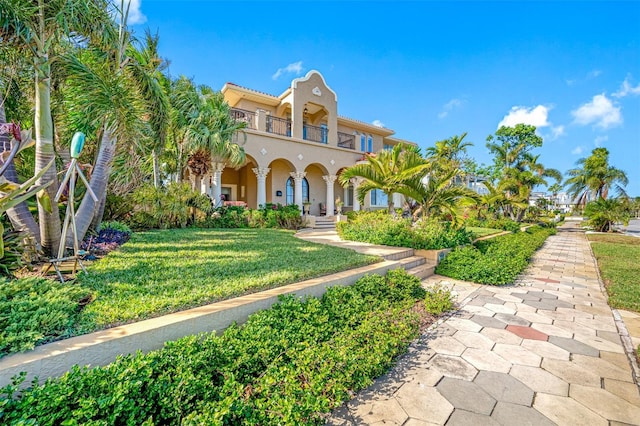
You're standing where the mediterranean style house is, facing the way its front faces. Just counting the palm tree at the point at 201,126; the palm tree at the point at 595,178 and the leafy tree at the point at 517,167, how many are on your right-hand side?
1

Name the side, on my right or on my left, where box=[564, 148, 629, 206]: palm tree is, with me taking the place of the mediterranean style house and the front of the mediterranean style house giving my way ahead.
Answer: on my left

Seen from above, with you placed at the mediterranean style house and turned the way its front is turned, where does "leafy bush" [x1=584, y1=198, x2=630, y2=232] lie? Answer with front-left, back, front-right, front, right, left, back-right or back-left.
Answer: front-left

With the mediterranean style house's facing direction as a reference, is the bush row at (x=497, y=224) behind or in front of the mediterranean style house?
in front

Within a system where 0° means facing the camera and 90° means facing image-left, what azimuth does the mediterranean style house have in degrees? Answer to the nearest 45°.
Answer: approximately 315°

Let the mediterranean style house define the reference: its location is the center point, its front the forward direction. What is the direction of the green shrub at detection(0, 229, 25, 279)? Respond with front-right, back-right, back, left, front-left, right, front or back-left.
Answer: front-right

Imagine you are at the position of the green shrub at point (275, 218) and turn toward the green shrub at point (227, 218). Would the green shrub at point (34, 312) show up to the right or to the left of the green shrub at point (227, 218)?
left
